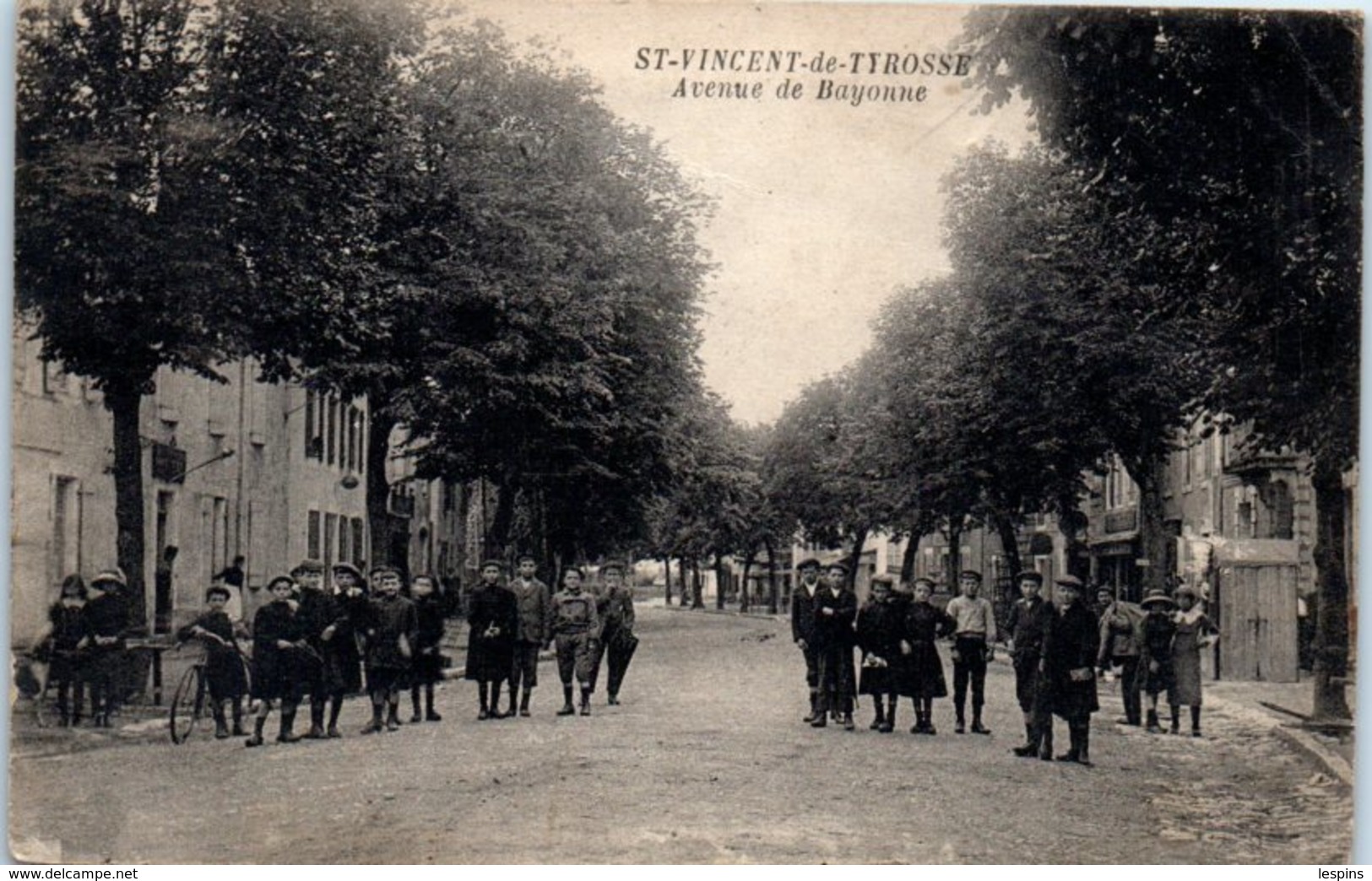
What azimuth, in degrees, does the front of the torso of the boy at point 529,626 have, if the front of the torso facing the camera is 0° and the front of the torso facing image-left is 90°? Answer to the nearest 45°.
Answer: approximately 0°

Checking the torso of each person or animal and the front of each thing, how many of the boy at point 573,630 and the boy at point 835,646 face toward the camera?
2

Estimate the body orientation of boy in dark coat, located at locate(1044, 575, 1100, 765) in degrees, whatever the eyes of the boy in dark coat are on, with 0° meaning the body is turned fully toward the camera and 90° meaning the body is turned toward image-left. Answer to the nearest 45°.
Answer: approximately 45°

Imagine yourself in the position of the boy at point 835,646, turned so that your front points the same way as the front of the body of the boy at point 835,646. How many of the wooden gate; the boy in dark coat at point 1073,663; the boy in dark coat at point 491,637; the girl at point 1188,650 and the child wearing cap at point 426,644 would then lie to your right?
2

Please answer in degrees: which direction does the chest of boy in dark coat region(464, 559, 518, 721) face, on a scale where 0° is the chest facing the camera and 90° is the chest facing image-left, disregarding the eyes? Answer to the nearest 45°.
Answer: approximately 0°
